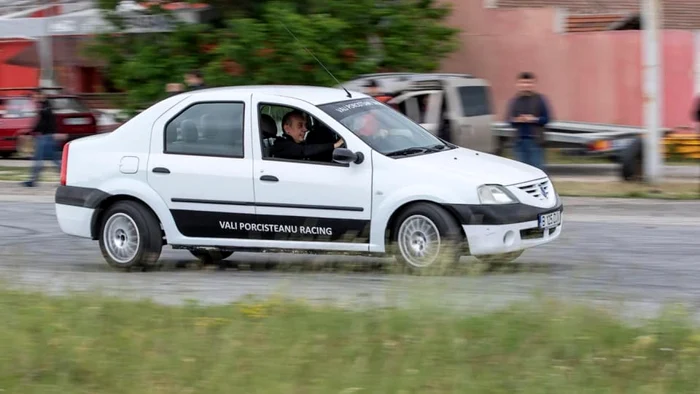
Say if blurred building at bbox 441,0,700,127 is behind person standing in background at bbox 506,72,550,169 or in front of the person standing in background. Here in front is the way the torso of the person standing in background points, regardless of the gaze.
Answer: behind

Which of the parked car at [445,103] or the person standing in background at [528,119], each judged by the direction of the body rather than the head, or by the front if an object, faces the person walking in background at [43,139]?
the parked car

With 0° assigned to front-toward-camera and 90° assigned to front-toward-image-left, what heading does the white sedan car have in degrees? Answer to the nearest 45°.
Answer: approximately 315°

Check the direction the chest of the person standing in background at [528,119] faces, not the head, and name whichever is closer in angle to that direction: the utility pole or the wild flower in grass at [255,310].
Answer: the wild flower in grass

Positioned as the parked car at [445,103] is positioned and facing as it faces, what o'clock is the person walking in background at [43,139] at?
The person walking in background is roughly at 12 o'clock from the parked car.

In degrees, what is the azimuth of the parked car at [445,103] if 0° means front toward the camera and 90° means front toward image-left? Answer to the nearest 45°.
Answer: approximately 90°

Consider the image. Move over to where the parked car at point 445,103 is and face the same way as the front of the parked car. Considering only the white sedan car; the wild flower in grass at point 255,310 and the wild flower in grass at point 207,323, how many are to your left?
3
